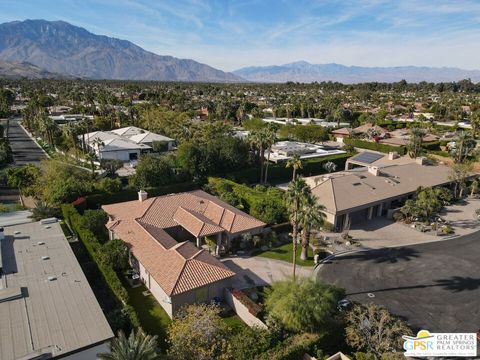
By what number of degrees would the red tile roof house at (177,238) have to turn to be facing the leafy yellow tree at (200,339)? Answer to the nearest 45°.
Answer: approximately 45° to its right

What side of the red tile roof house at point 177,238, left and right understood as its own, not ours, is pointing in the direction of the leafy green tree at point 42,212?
back

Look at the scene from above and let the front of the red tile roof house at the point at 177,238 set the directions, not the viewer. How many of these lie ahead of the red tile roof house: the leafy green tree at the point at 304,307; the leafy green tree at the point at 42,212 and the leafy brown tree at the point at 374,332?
2

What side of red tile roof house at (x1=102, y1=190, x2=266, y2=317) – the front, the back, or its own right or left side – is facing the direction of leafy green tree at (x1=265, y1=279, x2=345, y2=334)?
front

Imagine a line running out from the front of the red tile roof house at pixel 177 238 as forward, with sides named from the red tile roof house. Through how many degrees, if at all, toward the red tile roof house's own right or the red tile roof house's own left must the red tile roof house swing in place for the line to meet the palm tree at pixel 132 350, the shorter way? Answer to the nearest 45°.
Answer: approximately 45° to the red tile roof house's own right

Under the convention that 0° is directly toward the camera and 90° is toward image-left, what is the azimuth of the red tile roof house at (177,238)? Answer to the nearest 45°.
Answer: approximately 315°

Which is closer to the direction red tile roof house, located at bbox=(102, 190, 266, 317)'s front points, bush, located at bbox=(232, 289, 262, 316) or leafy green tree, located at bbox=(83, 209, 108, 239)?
the bush

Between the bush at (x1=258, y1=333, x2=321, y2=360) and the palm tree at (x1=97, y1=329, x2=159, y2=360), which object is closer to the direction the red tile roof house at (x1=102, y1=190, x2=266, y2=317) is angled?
the bush

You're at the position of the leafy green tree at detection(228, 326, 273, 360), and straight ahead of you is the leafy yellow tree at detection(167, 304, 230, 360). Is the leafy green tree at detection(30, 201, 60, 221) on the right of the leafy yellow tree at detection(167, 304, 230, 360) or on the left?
right

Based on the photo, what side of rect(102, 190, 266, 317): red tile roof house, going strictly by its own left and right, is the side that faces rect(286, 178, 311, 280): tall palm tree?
front

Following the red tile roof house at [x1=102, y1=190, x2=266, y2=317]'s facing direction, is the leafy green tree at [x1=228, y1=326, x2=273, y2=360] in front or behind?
in front

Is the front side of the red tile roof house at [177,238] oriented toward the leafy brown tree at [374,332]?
yes

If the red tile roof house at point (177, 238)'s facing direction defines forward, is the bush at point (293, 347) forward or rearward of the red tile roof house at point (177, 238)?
forward
